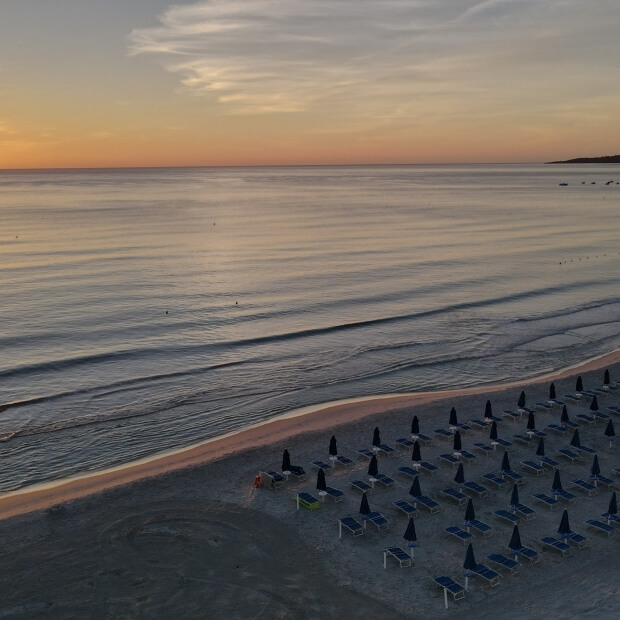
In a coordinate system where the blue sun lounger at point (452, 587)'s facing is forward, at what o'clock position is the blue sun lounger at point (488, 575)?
the blue sun lounger at point (488, 575) is roughly at 3 o'clock from the blue sun lounger at point (452, 587).

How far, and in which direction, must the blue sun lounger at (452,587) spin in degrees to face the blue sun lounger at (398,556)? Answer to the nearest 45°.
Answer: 0° — it already faces it

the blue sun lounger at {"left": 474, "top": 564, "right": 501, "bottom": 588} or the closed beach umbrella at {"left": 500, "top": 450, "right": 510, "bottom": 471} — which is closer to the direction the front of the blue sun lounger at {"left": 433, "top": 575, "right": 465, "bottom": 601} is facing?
the closed beach umbrella

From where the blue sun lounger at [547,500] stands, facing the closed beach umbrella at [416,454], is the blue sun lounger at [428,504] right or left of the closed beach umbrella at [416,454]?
left

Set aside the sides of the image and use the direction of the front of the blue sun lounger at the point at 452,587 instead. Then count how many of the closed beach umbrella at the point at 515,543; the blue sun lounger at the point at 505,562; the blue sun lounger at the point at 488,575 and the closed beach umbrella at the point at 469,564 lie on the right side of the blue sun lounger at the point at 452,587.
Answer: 4

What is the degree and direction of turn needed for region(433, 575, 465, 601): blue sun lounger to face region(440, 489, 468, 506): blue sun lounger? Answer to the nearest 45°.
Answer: approximately 45° to its right

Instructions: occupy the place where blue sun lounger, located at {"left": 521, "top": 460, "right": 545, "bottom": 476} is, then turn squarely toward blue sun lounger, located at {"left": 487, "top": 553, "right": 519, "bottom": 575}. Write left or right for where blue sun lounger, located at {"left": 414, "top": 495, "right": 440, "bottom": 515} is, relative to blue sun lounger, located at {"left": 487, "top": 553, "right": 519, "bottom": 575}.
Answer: right

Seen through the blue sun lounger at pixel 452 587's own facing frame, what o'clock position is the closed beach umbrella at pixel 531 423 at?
The closed beach umbrella is roughly at 2 o'clock from the blue sun lounger.

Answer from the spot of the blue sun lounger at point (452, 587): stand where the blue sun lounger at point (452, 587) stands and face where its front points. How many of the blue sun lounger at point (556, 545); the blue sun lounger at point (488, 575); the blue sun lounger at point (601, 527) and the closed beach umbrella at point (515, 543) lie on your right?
4

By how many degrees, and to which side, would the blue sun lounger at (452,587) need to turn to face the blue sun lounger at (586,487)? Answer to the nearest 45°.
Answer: approximately 90° to its right

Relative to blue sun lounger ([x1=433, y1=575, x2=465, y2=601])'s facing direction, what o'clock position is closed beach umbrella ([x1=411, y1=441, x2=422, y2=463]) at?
The closed beach umbrella is roughly at 1 o'clock from the blue sun lounger.

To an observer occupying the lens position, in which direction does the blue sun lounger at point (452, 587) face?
facing away from the viewer and to the left of the viewer

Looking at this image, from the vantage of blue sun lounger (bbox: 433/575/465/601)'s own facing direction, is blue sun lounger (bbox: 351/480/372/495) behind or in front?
in front

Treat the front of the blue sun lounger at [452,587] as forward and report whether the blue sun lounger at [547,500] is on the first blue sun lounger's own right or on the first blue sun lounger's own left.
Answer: on the first blue sun lounger's own right

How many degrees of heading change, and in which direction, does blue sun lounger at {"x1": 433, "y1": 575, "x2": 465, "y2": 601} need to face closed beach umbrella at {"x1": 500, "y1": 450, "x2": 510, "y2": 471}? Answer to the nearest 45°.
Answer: approximately 45° to its right

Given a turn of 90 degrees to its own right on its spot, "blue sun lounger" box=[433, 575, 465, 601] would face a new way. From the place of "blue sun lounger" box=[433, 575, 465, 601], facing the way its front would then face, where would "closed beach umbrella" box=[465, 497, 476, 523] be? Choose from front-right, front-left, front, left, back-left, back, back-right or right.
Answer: front-left

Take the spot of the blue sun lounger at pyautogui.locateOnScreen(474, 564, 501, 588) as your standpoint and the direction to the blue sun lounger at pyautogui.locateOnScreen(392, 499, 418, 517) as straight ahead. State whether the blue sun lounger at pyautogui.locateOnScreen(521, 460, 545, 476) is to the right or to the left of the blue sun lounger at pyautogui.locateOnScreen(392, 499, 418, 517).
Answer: right

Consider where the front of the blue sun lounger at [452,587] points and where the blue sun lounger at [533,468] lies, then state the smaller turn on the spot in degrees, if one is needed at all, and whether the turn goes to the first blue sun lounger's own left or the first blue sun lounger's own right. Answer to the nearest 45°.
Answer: approximately 45° to the first blue sun lounger's own right
